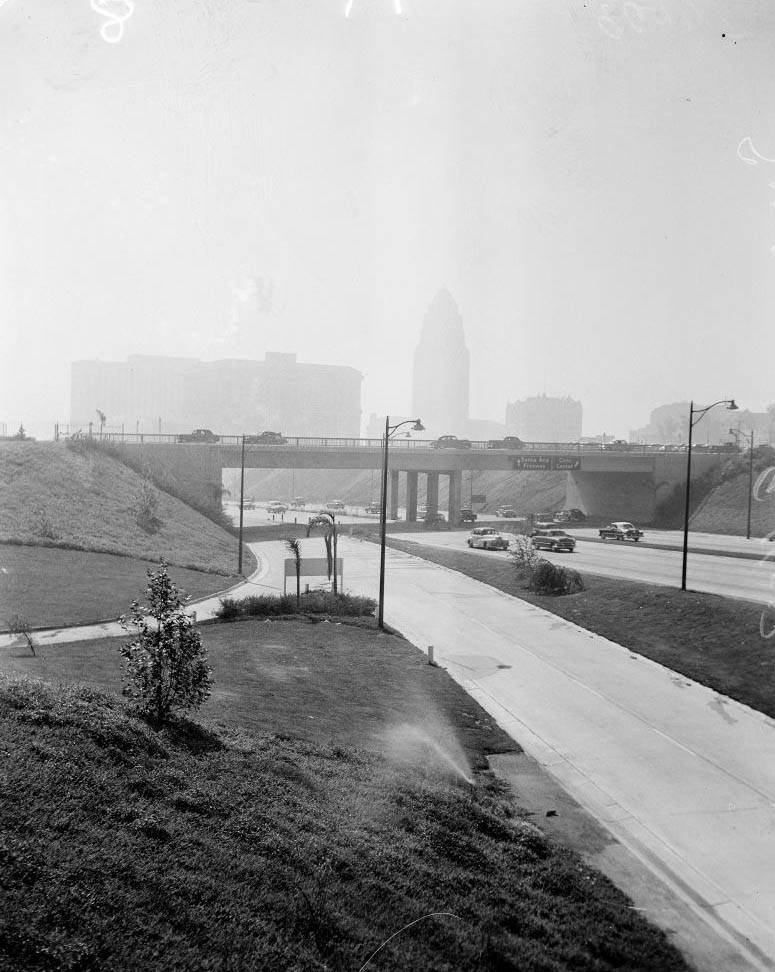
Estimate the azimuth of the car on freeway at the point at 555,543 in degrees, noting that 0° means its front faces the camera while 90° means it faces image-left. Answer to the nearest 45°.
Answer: approximately 315°

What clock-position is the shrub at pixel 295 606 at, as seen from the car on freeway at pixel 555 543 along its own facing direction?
The shrub is roughly at 2 o'clock from the car on freeway.

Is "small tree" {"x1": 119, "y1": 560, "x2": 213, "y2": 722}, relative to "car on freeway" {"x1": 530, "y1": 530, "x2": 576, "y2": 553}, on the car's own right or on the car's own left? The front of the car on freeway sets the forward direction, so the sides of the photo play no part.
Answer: on the car's own right
